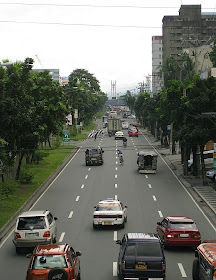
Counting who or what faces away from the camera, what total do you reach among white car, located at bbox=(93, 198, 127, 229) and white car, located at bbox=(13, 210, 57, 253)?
2

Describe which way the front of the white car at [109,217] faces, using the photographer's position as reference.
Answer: facing away from the viewer

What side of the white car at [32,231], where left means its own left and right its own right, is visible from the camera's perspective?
back

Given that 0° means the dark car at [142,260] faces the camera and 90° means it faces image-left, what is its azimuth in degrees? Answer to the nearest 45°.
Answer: approximately 180°

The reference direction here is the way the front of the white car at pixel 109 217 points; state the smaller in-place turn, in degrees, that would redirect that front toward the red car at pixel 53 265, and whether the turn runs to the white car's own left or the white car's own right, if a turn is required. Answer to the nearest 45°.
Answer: approximately 180°

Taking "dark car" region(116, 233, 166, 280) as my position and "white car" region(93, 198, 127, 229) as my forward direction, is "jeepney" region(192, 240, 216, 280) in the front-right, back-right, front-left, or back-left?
back-right

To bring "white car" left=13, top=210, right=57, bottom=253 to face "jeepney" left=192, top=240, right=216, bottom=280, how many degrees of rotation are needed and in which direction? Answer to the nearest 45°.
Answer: approximately 135° to its right

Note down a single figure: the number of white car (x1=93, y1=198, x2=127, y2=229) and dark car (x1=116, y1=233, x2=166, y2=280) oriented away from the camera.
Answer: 2
